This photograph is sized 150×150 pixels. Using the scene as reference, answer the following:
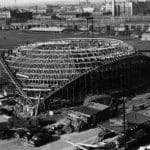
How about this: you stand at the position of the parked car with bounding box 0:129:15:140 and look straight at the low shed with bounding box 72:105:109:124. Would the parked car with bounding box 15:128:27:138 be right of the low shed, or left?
right
